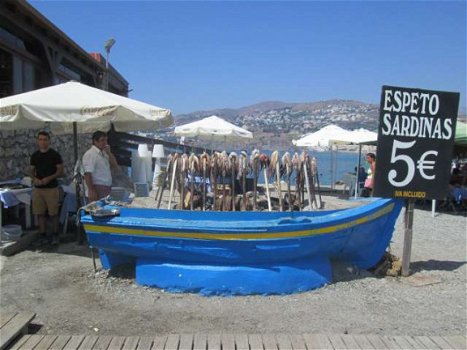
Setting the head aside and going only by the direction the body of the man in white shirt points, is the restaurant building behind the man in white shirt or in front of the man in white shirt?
behind

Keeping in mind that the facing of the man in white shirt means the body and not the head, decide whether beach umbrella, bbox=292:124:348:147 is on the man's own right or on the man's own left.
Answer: on the man's own left

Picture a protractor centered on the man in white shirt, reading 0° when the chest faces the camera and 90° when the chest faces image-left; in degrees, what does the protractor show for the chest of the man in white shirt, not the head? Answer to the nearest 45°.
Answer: approximately 315°

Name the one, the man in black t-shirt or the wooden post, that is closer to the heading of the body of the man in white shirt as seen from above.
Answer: the wooden post

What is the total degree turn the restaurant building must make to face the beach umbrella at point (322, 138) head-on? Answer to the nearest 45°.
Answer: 0° — it already faces it

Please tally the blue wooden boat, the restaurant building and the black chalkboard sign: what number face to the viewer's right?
2

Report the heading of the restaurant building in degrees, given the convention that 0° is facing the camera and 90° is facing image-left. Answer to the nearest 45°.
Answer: approximately 270°

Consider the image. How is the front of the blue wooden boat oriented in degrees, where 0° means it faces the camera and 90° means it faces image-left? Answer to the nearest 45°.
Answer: approximately 270°
